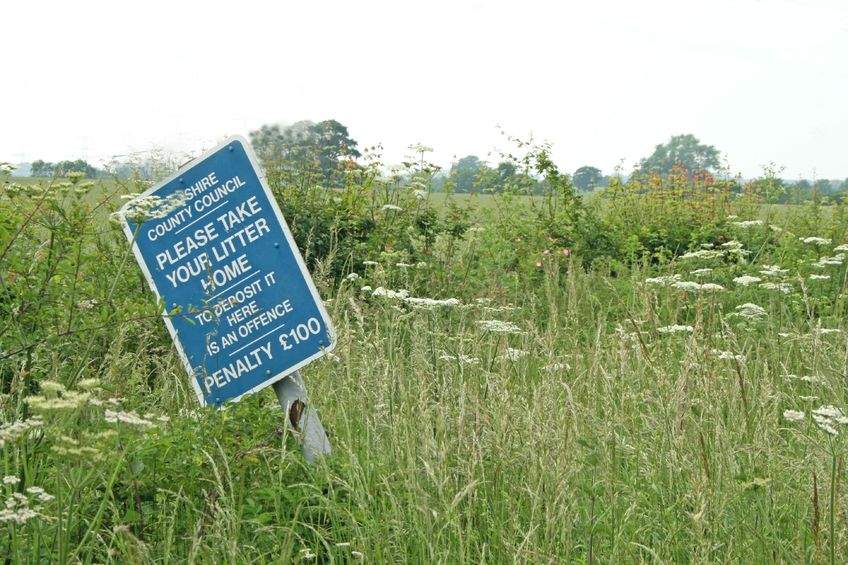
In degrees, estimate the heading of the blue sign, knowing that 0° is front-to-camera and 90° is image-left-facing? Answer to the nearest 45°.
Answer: approximately 0°

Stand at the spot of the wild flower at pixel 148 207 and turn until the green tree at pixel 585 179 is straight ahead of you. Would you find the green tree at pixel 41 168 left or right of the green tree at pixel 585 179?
left

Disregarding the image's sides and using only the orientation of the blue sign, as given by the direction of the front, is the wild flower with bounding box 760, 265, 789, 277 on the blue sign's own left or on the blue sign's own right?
on the blue sign's own left

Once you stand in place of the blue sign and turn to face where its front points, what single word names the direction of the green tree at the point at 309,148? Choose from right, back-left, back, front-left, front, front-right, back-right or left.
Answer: back

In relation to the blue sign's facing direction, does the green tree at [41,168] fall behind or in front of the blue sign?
behind

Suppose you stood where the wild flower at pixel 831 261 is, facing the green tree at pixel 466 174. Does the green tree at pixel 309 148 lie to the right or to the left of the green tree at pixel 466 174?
left

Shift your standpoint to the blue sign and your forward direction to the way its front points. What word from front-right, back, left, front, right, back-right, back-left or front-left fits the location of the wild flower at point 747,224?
back-left
